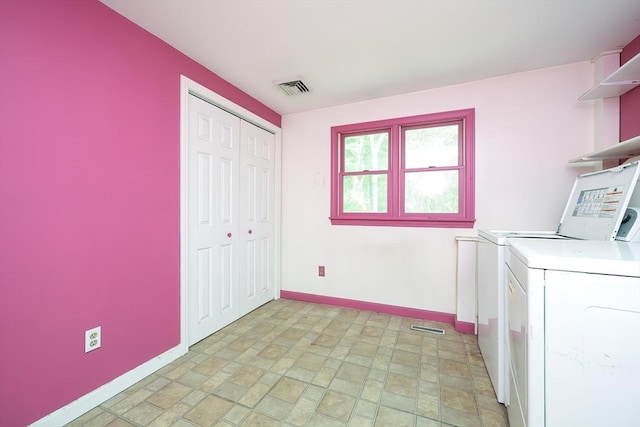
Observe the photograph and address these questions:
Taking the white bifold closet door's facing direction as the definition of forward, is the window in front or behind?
in front

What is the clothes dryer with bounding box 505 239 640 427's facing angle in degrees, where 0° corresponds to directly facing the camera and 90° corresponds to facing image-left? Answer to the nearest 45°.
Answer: approximately 90°

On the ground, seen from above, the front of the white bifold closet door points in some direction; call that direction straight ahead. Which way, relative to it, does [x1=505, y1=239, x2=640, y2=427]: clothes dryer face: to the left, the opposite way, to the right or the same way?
the opposite way

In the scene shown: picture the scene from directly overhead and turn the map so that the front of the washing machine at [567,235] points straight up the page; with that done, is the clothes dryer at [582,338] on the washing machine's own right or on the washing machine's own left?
on the washing machine's own left

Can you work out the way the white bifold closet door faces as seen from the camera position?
facing the viewer and to the right of the viewer

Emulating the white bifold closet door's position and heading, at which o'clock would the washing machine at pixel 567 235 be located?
The washing machine is roughly at 12 o'clock from the white bifold closet door.

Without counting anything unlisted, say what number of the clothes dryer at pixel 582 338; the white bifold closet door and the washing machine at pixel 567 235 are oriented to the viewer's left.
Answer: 2

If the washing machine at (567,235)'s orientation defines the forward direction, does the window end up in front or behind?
in front

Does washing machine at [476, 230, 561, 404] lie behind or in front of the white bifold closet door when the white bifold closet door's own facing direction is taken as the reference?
in front

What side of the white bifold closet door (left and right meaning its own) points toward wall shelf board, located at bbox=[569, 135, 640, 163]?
front

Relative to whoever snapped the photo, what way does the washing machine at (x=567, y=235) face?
facing to the left of the viewer

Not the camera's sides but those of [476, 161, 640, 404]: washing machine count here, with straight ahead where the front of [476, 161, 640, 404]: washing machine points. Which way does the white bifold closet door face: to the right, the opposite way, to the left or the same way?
the opposite way
